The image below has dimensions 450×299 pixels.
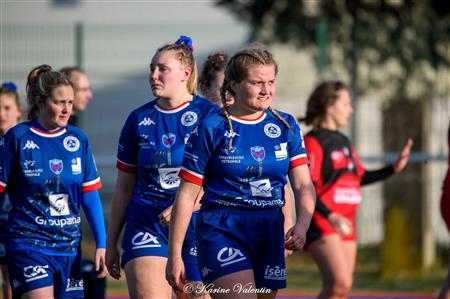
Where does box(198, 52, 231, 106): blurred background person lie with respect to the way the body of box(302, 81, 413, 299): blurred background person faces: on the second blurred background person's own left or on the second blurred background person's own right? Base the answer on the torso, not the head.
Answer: on the second blurred background person's own right

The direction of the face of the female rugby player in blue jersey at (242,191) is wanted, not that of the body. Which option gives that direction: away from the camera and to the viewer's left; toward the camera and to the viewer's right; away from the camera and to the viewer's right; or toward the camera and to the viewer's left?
toward the camera and to the viewer's right

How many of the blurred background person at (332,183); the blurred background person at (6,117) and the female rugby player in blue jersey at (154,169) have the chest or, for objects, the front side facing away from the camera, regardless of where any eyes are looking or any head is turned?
0

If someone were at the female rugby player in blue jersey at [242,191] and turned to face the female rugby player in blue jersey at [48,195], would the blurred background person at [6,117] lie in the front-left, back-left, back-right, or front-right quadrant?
front-right

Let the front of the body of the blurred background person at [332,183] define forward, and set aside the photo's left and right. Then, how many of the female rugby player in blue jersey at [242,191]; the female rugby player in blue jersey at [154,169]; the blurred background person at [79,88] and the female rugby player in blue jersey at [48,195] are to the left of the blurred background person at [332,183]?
0

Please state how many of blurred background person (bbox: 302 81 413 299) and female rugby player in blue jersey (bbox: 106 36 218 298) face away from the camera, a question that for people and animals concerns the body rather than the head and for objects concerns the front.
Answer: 0

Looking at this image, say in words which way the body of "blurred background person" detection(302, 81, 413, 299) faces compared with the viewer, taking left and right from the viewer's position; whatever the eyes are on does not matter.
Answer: facing the viewer and to the right of the viewer

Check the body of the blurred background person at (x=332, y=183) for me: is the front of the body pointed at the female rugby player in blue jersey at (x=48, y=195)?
no

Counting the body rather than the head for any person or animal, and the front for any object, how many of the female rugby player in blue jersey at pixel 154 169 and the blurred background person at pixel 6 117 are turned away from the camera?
0

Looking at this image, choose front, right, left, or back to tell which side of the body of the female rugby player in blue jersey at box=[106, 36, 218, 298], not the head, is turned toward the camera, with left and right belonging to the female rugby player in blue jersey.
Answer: front

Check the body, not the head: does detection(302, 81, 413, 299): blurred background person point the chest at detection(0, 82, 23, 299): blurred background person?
no

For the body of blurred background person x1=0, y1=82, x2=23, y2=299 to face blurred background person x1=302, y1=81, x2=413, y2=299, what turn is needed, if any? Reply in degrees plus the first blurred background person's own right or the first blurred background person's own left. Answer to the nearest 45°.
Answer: approximately 135° to the first blurred background person's own left

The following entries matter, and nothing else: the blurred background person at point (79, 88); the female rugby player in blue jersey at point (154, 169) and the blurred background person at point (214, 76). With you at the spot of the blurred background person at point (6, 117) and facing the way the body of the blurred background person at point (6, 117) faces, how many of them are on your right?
0

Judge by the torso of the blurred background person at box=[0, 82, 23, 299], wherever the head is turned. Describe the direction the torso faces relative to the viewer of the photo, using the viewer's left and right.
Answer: facing the viewer and to the left of the viewer

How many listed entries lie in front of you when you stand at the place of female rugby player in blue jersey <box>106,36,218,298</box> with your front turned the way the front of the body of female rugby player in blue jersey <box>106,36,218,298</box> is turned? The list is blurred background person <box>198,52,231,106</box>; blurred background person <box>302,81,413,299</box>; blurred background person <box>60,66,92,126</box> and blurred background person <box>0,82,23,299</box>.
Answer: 0

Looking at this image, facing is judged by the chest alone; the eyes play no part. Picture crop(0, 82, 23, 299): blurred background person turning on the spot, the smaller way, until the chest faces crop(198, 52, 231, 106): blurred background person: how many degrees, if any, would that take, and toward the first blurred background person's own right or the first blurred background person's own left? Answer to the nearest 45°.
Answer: approximately 90° to the first blurred background person's own left

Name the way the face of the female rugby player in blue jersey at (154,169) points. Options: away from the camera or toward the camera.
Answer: toward the camera

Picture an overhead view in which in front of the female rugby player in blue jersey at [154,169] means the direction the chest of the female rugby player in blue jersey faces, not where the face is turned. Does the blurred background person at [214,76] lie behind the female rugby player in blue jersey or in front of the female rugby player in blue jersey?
behind

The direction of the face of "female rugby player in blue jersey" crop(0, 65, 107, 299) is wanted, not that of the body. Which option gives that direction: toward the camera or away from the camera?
toward the camera

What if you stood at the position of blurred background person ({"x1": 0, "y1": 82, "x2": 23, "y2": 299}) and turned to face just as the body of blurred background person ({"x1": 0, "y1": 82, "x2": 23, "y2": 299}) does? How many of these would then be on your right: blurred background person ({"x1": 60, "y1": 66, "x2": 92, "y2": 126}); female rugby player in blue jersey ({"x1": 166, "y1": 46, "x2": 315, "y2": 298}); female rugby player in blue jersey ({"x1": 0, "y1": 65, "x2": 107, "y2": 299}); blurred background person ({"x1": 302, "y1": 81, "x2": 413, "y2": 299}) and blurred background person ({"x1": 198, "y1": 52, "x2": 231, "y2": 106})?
0

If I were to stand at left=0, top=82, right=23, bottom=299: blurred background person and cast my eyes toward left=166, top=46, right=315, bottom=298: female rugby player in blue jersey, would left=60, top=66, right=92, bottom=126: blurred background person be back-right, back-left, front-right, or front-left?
front-left
